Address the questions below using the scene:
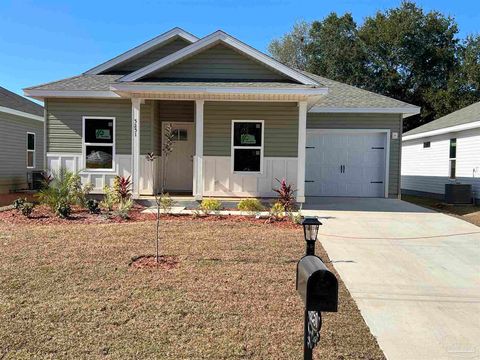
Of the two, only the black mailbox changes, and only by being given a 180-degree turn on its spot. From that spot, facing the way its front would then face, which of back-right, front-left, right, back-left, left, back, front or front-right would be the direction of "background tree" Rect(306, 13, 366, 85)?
front

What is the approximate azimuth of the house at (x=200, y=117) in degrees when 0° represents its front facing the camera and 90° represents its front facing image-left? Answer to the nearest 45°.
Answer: approximately 0°

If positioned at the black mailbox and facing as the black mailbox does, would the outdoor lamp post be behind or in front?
behind

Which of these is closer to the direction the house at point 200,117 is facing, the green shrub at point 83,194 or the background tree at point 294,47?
the green shrub

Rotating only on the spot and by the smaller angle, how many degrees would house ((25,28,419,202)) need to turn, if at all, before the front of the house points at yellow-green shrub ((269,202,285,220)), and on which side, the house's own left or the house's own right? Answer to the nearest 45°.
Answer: approximately 45° to the house's own left

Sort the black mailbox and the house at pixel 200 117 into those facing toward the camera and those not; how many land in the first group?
2

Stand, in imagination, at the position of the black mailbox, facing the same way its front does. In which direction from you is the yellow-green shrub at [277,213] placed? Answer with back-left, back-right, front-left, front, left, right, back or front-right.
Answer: back

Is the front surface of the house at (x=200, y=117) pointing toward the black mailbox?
yes

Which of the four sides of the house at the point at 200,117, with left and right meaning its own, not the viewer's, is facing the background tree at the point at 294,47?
back
